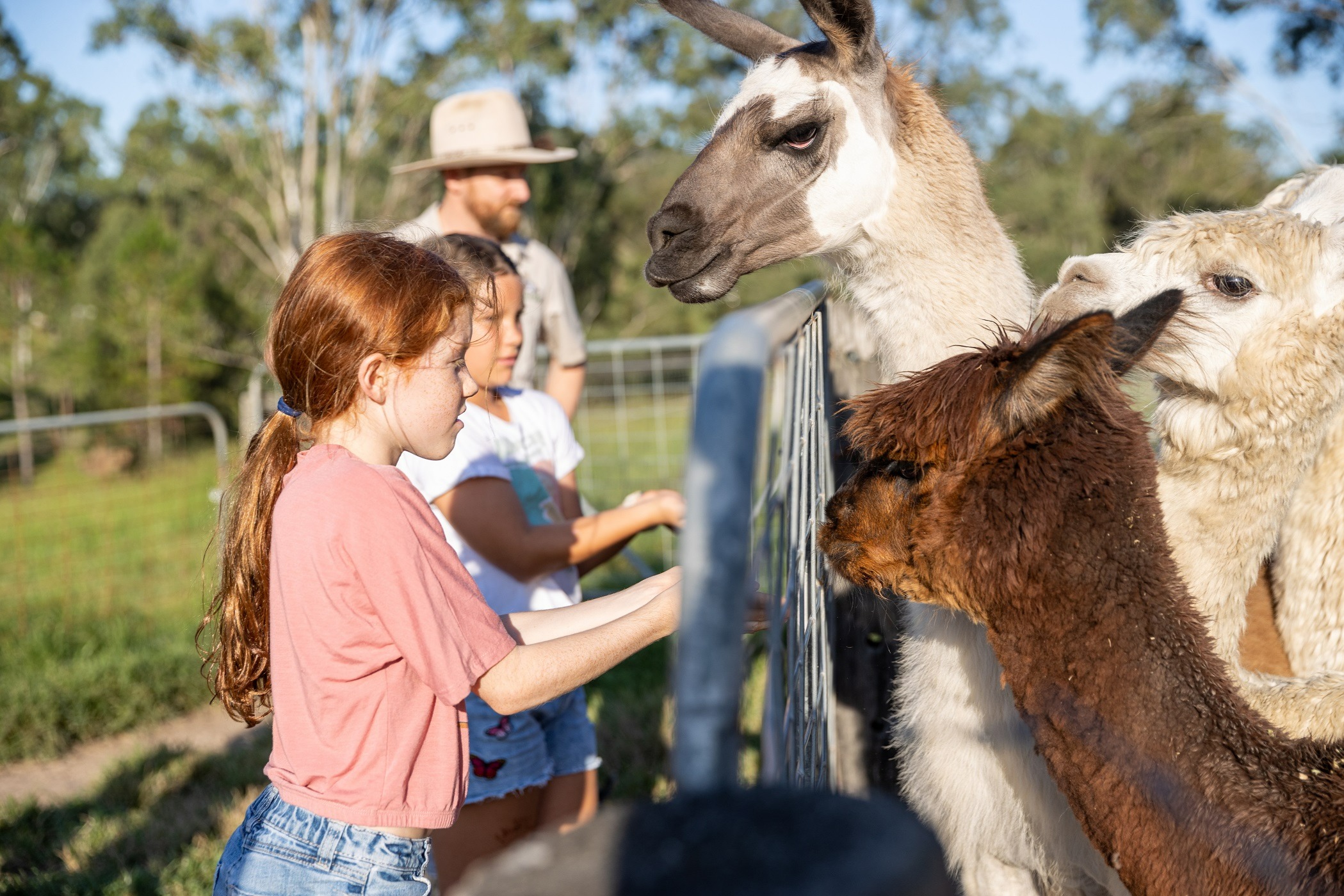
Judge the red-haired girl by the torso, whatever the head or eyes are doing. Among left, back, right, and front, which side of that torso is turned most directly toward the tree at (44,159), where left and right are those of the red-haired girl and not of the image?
left

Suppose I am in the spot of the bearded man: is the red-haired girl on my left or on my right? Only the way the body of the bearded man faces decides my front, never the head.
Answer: on my right

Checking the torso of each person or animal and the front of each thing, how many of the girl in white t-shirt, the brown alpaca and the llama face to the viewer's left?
2

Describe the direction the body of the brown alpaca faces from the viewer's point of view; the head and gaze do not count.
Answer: to the viewer's left

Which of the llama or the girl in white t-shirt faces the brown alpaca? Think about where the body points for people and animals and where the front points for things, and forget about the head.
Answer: the girl in white t-shirt

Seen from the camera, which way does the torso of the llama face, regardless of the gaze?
to the viewer's left

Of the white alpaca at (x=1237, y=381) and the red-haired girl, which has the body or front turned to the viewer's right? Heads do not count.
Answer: the red-haired girl

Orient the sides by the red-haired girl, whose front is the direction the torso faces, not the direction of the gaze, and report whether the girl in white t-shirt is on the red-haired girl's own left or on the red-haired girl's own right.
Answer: on the red-haired girl's own left

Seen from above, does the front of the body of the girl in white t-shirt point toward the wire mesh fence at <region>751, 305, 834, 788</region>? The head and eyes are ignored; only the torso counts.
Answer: yes

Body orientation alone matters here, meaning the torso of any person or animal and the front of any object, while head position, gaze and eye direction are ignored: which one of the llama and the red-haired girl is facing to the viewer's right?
the red-haired girl

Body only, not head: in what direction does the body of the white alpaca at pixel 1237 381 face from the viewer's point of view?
to the viewer's left

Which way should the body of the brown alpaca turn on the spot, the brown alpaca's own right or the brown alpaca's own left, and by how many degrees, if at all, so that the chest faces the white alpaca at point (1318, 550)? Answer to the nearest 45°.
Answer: approximately 135° to the brown alpaca's own right

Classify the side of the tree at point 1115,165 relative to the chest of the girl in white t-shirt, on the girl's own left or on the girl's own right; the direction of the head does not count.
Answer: on the girl's own left

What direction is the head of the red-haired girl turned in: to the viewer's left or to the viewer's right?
to the viewer's right

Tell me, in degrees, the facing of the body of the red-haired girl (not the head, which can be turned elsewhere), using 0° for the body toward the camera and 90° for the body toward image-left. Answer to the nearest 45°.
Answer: approximately 270°

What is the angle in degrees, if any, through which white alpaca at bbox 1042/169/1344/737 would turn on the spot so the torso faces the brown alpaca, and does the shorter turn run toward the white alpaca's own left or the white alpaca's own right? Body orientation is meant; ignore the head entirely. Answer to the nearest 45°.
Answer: approximately 90° to the white alpaca's own left

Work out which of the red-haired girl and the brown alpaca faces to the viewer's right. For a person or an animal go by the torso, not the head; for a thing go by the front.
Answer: the red-haired girl
